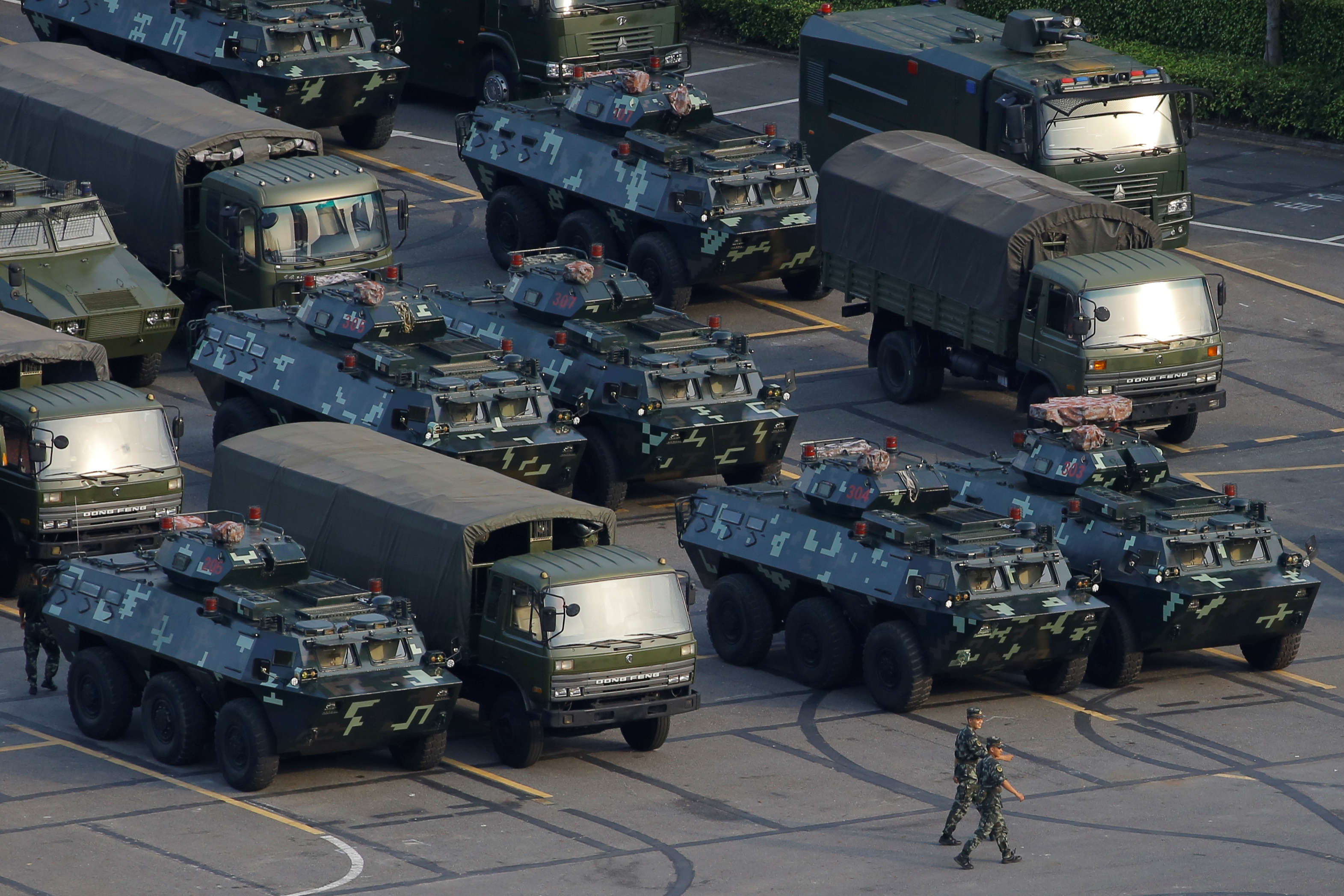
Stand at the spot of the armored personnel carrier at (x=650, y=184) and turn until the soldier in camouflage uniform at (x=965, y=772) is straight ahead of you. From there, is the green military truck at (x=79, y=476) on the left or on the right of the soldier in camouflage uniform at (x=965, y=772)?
right

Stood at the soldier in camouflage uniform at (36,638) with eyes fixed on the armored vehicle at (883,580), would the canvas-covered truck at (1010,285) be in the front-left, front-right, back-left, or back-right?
front-left

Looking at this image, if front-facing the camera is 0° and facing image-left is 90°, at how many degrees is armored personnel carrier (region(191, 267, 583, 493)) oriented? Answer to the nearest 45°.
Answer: approximately 315°

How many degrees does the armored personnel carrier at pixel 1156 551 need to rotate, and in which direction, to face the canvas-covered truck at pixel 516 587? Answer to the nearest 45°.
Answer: approximately 90° to its right

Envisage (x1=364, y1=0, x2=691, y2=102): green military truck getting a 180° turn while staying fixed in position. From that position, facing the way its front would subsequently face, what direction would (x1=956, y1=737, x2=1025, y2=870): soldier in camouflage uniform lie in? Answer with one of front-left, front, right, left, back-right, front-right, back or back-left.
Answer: back-left

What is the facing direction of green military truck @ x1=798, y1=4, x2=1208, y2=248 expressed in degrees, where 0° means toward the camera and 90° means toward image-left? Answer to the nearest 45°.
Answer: approximately 315°

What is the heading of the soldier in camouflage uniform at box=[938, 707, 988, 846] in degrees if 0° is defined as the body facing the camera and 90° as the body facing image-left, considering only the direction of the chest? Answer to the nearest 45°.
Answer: approximately 270°

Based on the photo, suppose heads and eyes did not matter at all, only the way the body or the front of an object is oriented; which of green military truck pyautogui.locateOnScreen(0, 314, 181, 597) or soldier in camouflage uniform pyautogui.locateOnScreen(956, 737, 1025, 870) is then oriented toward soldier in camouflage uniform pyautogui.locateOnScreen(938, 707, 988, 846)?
the green military truck

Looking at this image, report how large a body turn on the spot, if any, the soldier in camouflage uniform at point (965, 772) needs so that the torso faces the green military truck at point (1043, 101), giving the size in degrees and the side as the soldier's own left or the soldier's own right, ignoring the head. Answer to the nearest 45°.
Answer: approximately 90° to the soldier's own left

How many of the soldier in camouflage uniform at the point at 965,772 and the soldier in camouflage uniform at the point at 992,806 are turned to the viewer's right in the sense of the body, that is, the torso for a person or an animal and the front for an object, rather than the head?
2

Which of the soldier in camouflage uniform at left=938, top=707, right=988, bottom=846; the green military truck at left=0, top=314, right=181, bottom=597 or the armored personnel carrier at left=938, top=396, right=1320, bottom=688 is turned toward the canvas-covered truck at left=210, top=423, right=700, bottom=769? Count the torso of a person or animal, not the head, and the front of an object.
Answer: the green military truck

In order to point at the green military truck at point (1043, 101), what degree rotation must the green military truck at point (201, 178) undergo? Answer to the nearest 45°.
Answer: approximately 45° to its left

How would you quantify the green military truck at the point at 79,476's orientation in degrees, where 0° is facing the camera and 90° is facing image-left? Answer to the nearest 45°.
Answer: approximately 315°

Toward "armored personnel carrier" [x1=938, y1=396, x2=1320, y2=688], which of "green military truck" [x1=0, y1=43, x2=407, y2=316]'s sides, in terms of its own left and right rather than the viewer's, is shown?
front

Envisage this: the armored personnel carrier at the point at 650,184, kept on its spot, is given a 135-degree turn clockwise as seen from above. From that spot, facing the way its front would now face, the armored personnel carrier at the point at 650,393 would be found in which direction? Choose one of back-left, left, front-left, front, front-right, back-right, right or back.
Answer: left
